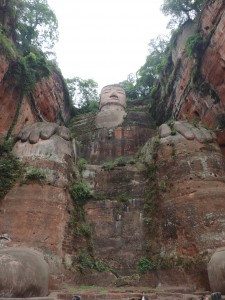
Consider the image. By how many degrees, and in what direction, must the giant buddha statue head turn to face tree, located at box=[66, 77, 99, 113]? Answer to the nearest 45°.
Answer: approximately 135° to its right

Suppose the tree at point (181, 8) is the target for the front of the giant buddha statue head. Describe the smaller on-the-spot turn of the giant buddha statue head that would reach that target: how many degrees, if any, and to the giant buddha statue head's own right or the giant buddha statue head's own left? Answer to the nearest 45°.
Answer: approximately 45° to the giant buddha statue head's own left

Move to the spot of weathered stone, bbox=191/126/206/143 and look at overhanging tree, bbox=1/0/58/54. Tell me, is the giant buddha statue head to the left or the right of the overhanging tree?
right

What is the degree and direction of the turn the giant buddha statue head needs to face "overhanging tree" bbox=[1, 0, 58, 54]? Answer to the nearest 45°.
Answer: approximately 45° to its right

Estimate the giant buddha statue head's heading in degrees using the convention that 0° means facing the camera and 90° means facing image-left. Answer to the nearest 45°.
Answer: approximately 0°
